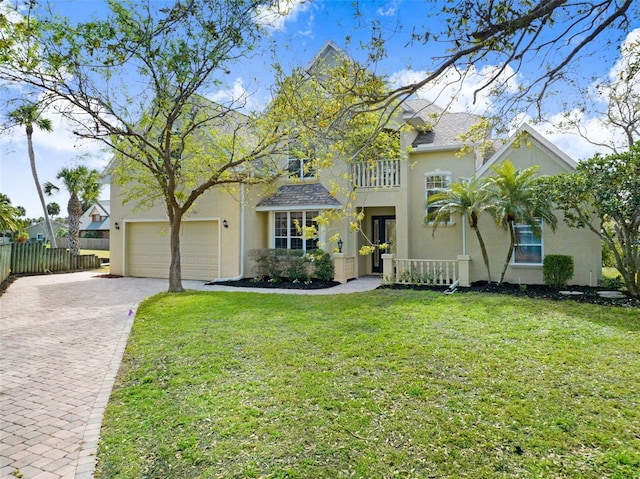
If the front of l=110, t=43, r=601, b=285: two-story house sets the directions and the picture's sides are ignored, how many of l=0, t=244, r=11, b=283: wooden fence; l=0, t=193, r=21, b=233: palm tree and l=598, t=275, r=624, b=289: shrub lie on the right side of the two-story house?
2

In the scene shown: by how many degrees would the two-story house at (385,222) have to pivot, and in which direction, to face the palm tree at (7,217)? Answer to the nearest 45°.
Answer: approximately 90° to its right

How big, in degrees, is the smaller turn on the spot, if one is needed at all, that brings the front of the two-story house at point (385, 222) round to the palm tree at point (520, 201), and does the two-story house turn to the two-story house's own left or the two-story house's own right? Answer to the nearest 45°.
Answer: approximately 45° to the two-story house's own left

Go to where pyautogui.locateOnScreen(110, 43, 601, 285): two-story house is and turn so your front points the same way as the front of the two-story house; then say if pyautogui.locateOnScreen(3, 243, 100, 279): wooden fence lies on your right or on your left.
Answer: on your right

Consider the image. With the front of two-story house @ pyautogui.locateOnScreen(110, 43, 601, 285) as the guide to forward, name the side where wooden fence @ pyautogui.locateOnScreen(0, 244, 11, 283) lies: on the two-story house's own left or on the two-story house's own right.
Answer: on the two-story house's own right

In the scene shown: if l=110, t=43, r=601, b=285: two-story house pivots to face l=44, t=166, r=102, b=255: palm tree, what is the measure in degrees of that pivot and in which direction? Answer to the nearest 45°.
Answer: approximately 135° to its right

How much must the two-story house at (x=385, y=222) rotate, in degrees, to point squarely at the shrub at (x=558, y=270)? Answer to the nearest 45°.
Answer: approximately 45° to its left

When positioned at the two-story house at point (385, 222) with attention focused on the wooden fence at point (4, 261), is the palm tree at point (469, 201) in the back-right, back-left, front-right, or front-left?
back-left

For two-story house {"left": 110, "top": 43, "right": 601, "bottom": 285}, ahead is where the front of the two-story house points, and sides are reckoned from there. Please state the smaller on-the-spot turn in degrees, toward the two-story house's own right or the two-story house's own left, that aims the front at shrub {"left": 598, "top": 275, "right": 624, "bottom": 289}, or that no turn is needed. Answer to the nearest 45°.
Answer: approximately 45° to the two-story house's own left

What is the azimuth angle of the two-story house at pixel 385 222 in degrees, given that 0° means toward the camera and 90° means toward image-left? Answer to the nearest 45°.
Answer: approximately 0°
